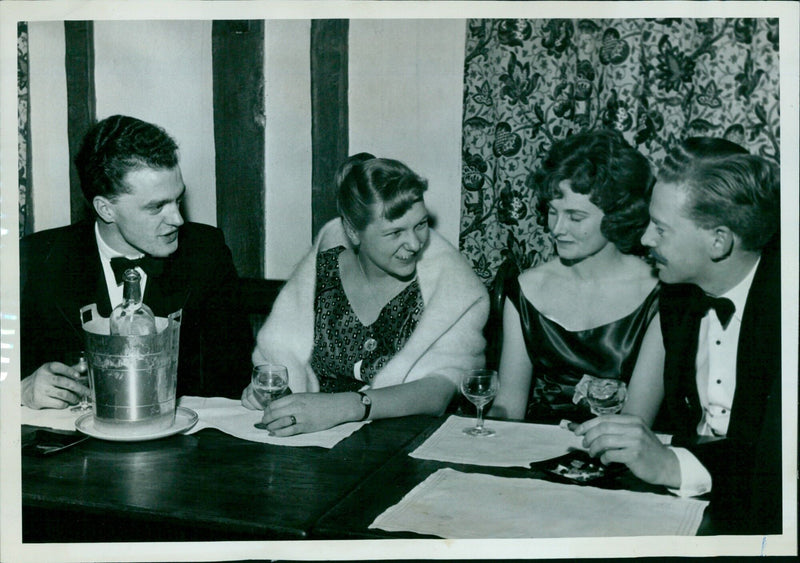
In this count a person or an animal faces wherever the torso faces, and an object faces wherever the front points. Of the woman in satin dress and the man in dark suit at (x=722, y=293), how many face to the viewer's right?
0

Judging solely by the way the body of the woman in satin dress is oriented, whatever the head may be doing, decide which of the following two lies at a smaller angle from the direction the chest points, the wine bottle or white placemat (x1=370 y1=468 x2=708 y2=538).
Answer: the white placemat

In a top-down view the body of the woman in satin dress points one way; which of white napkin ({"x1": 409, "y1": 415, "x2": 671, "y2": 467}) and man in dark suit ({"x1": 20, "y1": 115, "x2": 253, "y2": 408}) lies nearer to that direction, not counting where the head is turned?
the white napkin

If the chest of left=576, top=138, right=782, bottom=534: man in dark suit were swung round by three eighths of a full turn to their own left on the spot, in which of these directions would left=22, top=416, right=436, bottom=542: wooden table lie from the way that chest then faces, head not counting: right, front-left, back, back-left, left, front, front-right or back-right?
back-right

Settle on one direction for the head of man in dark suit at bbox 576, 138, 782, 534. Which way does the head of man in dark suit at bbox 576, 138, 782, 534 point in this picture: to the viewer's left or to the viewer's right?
to the viewer's left

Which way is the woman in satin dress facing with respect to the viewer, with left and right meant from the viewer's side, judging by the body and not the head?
facing the viewer

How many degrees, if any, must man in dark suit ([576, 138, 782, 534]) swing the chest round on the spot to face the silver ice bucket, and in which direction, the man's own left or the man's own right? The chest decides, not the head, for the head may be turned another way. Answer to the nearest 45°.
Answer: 0° — they already face it

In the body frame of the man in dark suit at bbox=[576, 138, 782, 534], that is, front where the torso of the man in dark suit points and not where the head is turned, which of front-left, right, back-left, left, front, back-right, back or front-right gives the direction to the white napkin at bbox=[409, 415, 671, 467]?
front

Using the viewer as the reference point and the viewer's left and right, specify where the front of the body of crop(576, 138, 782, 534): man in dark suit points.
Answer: facing the viewer and to the left of the viewer

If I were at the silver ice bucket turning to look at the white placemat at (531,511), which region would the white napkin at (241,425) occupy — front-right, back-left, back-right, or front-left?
front-left

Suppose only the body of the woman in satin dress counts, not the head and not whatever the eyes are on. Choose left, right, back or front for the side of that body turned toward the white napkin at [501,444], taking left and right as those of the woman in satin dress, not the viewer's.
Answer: front
